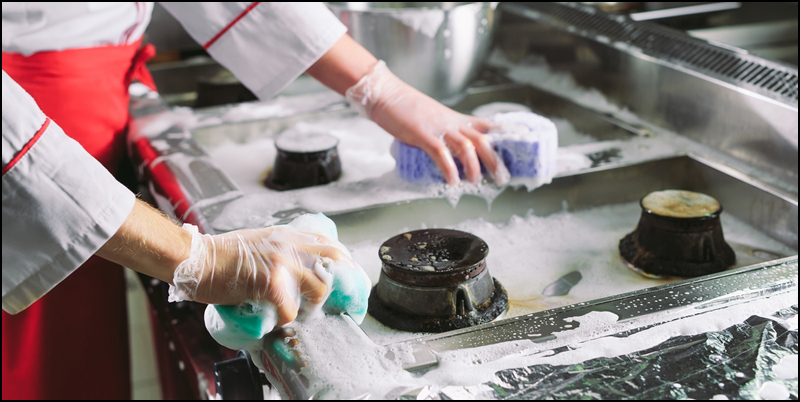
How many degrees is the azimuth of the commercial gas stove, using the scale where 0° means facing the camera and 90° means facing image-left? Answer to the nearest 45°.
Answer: approximately 45°
